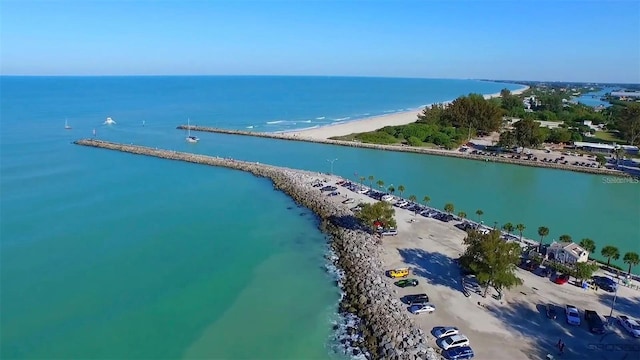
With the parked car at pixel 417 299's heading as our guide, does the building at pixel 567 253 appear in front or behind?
behind

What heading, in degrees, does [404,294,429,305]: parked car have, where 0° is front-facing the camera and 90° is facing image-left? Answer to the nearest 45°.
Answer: approximately 90°

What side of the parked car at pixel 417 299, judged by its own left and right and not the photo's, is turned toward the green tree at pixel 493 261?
back

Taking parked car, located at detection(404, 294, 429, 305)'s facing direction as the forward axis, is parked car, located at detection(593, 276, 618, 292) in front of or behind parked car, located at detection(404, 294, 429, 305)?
behind

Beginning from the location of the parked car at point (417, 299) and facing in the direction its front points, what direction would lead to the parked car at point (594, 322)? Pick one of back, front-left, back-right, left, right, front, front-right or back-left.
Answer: back

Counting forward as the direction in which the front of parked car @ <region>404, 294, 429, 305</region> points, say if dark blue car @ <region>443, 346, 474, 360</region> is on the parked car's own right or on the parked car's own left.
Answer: on the parked car's own left

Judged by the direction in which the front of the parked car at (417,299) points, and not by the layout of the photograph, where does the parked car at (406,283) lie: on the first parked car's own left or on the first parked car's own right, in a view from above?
on the first parked car's own right

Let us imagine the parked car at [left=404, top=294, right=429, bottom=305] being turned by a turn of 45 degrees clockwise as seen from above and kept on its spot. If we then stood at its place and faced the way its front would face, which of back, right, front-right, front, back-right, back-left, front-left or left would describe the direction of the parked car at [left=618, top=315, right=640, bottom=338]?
back-right

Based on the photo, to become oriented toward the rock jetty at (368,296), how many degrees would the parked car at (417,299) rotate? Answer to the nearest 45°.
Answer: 0° — it already faces it

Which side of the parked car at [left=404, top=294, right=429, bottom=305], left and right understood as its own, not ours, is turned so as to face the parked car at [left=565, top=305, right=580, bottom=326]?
back

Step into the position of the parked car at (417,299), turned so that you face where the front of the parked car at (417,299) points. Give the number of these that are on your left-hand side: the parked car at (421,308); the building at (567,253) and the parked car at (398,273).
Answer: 1

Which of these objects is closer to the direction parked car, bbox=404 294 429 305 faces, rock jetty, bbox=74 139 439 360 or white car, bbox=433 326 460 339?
the rock jetty
